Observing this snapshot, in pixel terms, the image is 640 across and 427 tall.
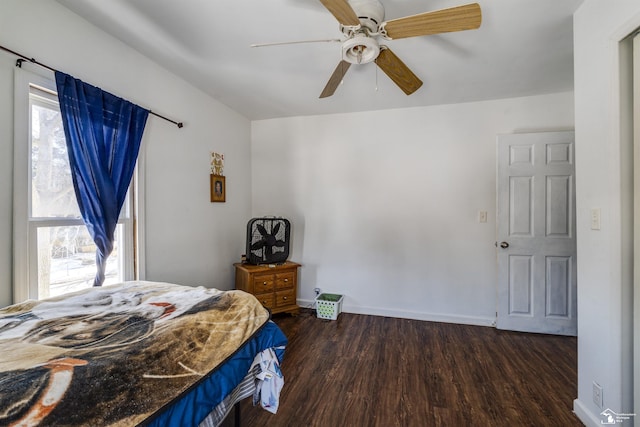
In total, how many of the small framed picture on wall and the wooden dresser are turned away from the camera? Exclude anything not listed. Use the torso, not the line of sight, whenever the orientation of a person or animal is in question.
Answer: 0

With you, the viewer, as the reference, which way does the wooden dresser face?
facing the viewer and to the right of the viewer

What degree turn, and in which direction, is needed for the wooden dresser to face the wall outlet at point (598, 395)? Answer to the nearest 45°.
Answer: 0° — it already faces it

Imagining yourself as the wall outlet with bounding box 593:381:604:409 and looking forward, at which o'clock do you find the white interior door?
The white interior door is roughly at 4 o'clock from the wall outlet.

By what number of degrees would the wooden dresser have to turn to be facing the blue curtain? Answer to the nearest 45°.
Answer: approximately 90° to its right

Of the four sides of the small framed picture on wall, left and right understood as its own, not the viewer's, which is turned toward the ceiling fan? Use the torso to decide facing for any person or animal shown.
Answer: front

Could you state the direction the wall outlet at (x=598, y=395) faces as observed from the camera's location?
facing the viewer and to the left of the viewer

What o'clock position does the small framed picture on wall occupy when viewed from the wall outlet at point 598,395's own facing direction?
The small framed picture on wall is roughly at 1 o'clock from the wall outlet.

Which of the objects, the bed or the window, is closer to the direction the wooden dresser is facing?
the bed

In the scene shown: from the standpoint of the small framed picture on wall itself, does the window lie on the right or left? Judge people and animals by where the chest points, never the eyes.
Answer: on its right

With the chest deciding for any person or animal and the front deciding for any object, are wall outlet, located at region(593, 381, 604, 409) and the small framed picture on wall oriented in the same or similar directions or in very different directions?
very different directions

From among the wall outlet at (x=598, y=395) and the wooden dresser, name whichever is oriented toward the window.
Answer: the wall outlet

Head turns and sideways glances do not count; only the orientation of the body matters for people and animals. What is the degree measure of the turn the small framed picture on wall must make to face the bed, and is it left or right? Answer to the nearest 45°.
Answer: approximately 45° to its right

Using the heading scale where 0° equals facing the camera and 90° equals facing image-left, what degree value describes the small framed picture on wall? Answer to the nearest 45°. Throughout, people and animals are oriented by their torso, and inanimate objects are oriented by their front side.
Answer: approximately 315°
